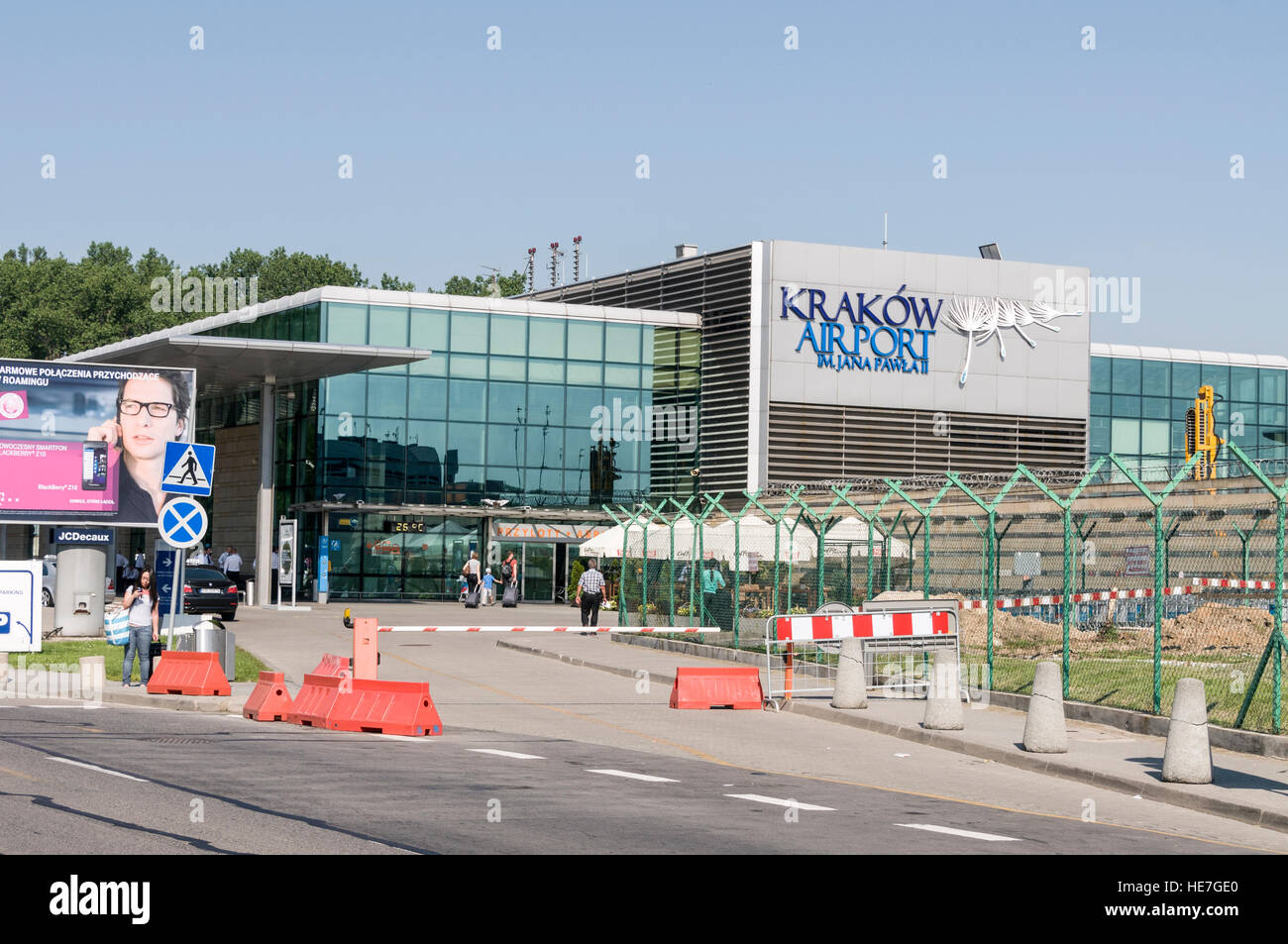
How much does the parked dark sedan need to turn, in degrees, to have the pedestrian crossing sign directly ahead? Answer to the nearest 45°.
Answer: approximately 135° to its left

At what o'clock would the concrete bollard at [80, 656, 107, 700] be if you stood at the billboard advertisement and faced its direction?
The concrete bollard is roughly at 12 o'clock from the billboard advertisement.

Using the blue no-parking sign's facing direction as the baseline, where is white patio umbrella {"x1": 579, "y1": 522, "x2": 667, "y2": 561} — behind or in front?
behind

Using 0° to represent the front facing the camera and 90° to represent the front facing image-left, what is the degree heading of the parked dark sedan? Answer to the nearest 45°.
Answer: approximately 135°

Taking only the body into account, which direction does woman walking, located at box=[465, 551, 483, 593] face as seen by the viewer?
away from the camera

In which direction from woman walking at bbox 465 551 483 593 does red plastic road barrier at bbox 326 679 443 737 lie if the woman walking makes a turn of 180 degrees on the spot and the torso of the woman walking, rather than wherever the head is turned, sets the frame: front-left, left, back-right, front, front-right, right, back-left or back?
front
